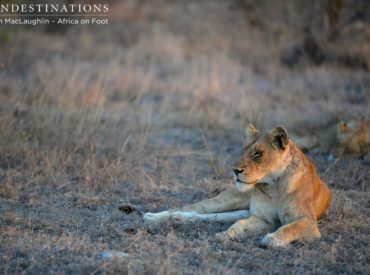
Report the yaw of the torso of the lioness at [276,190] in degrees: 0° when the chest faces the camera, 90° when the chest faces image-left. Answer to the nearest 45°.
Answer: approximately 45°
